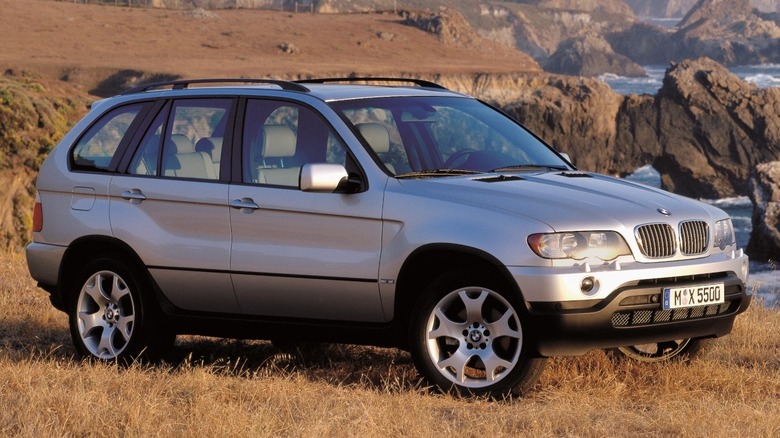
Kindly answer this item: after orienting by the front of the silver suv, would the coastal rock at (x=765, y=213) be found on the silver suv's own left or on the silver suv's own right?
on the silver suv's own left

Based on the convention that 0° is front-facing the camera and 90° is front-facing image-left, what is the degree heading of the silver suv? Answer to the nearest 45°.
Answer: approximately 315°
